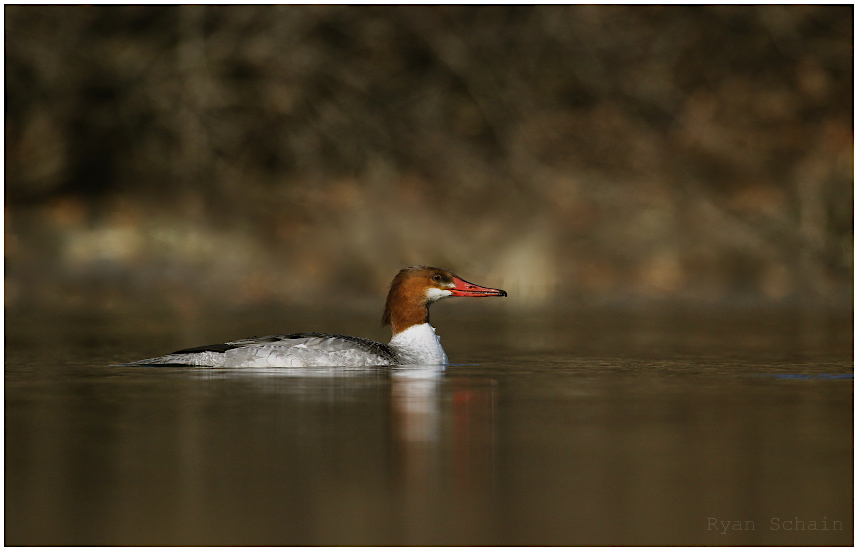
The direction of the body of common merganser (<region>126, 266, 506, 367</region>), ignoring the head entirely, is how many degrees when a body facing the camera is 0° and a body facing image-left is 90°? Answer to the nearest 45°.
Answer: approximately 270°
